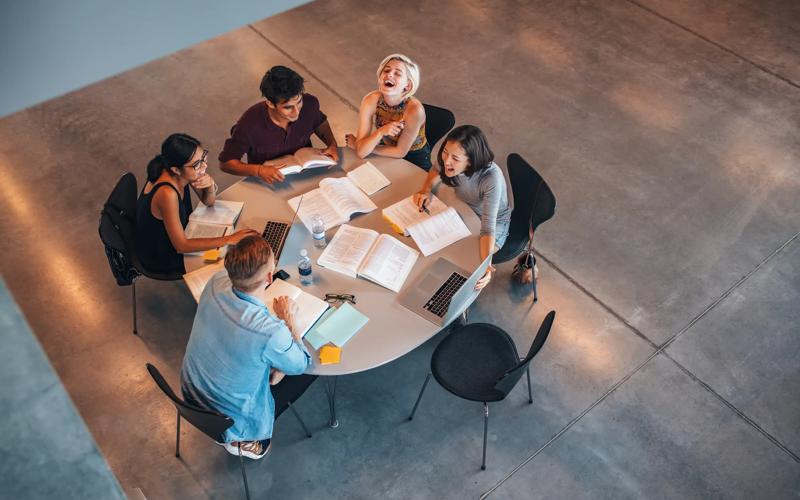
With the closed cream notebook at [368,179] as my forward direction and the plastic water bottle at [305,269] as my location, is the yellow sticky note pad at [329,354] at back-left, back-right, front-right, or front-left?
back-right

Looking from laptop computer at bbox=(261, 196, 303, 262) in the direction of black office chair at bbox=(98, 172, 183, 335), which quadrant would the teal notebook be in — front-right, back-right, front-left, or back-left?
back-left

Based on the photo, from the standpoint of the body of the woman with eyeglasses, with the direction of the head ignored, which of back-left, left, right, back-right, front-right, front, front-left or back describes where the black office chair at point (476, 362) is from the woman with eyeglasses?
front-right

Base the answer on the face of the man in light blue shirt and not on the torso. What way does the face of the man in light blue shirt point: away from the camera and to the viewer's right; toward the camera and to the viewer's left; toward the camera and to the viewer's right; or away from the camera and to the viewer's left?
away from the camera and to the viewer's right

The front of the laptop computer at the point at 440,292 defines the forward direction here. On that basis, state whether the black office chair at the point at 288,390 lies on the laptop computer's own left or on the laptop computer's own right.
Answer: on the laptop computer's own left

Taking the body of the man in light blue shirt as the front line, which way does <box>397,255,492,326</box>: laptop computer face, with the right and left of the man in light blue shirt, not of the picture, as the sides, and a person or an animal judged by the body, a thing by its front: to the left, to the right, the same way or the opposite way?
to the left

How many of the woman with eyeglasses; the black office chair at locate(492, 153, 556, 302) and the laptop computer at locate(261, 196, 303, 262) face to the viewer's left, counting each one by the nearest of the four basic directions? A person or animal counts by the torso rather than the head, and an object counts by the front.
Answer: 2

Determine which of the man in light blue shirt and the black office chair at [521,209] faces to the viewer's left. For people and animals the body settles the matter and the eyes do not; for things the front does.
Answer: the black office chair

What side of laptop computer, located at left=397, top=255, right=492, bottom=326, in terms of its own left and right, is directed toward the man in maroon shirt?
front

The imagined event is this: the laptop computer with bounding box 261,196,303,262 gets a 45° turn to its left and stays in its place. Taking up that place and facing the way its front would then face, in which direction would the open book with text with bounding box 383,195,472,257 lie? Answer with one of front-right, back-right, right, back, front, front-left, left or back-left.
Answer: back-left

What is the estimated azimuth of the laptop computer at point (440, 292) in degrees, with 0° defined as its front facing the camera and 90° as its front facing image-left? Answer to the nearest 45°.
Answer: approximately 135°

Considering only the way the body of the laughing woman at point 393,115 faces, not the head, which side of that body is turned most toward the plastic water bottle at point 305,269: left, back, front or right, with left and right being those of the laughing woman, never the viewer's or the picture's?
front

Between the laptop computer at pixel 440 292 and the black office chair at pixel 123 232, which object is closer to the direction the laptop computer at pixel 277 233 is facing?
the black office chair

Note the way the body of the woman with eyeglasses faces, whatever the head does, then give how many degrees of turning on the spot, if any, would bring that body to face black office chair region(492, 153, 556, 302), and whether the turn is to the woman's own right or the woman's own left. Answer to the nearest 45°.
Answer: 0° — they already face it

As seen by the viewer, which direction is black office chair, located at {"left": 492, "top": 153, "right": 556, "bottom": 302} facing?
to the viewer's left
